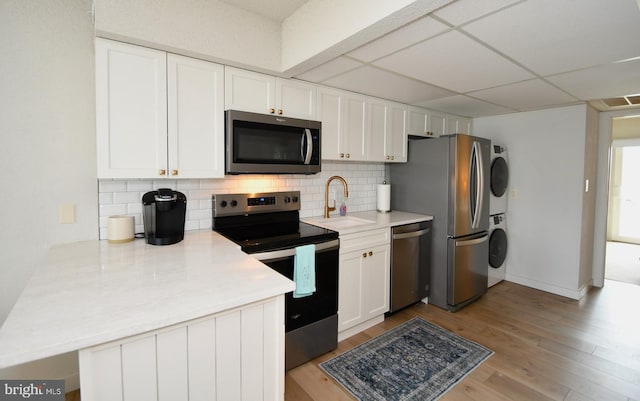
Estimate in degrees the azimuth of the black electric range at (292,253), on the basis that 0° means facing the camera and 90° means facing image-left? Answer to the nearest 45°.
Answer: approximately 315°

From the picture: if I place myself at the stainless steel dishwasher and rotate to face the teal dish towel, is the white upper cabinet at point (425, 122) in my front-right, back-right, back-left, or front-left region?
back-right

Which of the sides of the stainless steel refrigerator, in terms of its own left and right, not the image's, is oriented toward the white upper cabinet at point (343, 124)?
right

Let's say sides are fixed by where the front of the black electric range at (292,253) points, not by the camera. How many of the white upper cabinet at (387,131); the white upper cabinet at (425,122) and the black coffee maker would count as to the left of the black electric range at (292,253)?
2

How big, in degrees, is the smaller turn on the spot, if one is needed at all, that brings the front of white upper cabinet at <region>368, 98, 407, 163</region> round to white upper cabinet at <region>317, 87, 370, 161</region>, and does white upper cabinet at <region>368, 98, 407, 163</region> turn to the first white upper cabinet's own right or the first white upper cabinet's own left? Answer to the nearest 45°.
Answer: approximately 90° to the first white upper cabinet's own right

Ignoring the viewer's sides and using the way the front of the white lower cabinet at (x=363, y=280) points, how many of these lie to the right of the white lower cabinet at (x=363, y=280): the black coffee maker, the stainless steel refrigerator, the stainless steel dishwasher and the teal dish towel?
2

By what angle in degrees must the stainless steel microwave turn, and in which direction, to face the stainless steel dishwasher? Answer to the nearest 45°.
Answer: approximately 45° to its left

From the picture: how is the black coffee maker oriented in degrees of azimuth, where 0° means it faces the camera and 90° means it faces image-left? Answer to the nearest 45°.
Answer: approximately 0°
